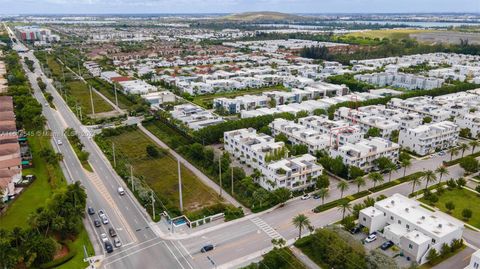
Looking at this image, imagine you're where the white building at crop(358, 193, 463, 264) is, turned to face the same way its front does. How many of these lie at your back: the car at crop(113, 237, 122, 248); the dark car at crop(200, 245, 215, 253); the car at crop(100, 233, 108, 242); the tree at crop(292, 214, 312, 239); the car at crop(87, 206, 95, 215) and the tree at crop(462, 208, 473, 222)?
1

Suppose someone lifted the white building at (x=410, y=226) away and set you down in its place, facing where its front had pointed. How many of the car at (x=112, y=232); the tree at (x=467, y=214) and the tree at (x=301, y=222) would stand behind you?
1

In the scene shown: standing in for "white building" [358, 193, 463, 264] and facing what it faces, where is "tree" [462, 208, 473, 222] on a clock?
The tree is roughly at 6 o'clock from the white building.

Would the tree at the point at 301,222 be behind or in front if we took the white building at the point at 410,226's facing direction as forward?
in front

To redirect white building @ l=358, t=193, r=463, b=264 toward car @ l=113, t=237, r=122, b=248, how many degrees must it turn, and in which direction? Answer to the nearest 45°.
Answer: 0° — it already faces it

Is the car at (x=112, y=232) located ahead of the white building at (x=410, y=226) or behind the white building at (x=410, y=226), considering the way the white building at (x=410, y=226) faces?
ahead

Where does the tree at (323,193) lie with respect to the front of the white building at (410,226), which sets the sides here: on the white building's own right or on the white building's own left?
on the white building's own right

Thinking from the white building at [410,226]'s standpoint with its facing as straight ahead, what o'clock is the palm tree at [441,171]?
The palm tree is roughly at 5 o'clock from the white building.

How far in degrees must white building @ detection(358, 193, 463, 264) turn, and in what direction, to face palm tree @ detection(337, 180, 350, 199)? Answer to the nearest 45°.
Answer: approximately 90° to its right

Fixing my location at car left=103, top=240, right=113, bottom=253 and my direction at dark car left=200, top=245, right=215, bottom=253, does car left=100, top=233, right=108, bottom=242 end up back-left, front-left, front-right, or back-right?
back-left

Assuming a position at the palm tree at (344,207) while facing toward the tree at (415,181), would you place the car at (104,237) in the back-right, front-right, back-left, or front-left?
back-left

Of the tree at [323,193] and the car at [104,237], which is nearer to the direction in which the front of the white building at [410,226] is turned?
the car

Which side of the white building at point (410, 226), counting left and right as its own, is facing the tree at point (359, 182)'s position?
right

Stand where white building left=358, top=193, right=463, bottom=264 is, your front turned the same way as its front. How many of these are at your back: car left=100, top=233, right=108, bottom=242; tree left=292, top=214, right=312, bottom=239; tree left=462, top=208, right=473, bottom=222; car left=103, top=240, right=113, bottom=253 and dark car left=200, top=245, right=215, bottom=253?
1

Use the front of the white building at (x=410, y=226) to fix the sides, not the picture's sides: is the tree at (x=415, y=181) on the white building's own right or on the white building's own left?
on the white building's own right

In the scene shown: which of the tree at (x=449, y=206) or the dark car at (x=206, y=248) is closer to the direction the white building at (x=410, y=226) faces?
the dark car
